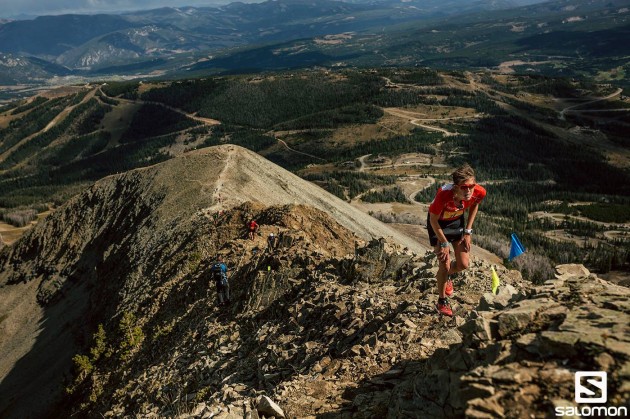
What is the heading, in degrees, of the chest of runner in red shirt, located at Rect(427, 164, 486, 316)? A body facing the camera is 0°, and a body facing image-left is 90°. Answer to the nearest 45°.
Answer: approximately 315°

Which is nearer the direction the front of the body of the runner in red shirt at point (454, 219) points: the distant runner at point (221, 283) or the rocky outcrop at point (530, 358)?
the rocky outcrop

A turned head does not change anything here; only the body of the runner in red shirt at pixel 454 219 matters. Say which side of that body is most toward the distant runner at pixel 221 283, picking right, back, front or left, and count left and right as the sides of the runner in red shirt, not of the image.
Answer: back

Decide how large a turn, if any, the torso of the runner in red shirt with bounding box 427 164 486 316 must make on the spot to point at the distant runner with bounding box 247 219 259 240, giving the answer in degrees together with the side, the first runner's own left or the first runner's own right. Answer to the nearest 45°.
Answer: approximately 180°

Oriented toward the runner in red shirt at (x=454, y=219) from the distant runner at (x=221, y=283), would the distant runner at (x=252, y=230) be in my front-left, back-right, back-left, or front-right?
back-left

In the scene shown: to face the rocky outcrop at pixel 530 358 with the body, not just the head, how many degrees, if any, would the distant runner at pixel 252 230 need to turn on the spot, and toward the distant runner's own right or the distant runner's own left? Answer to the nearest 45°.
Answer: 0° — they already face it
